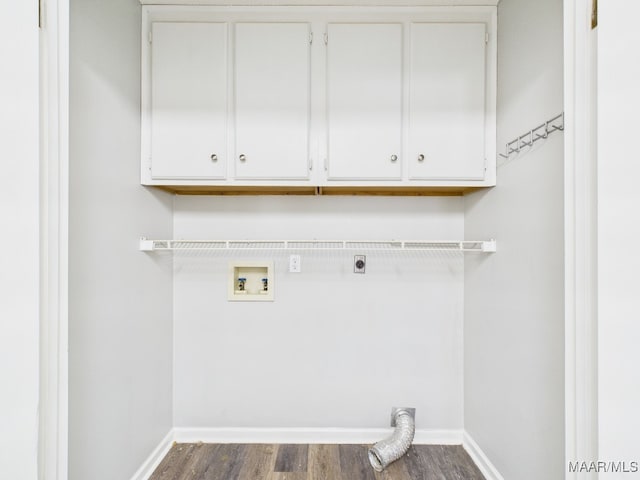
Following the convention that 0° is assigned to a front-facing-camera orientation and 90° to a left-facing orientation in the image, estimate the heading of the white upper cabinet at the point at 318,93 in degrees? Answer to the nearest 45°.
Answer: approximately 0°

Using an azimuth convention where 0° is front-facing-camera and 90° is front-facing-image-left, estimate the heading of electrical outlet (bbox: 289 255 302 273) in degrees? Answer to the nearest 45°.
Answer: approximately 0°

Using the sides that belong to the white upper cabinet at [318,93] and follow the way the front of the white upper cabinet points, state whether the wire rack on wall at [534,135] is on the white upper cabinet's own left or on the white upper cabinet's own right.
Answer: on the white upper cabinet's own left

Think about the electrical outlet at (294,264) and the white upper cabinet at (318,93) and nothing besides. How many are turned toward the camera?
2

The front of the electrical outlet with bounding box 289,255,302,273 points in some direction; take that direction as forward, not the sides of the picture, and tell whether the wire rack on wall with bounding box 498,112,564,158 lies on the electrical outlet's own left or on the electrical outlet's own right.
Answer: on the electrical outlet's own left
